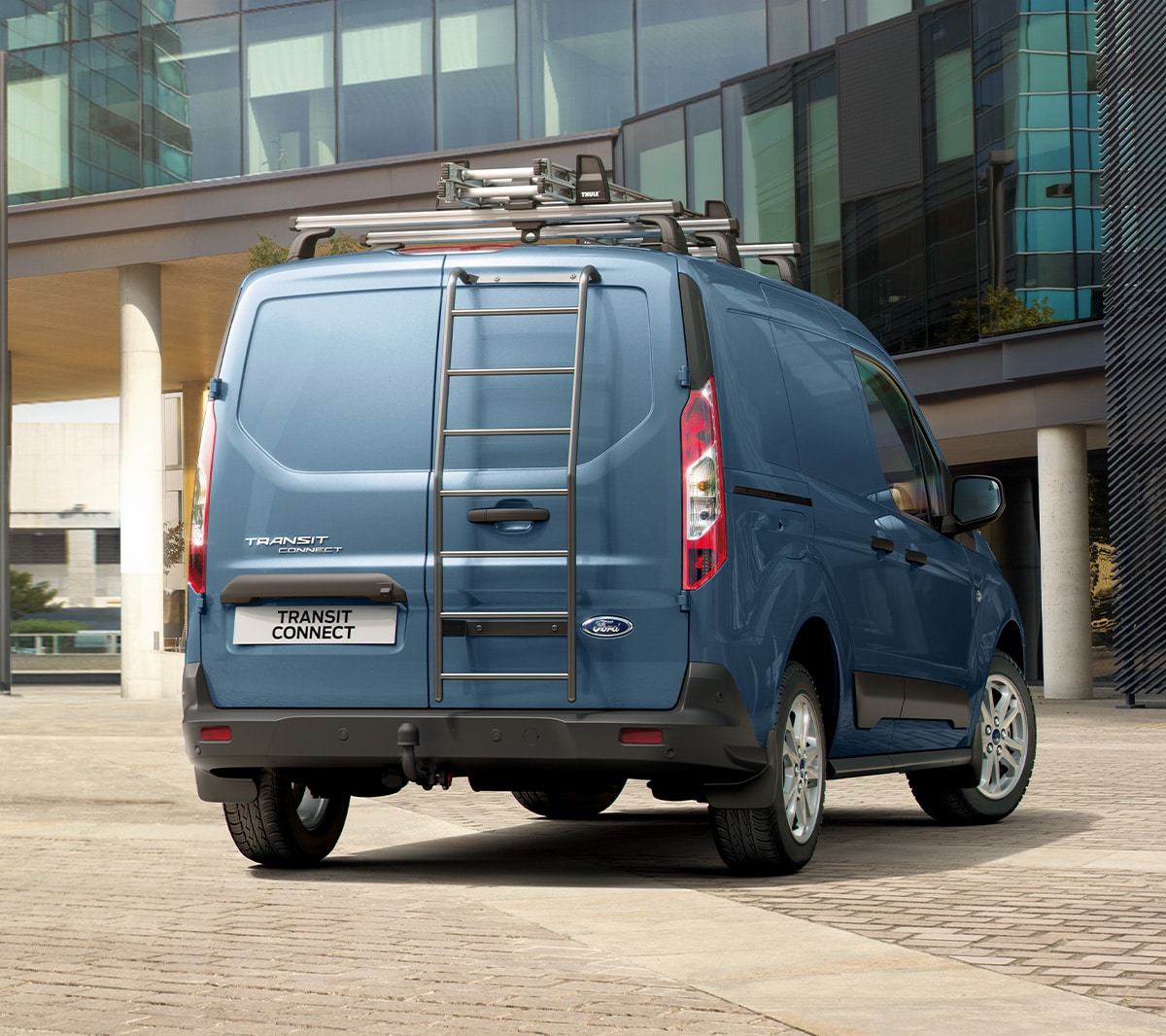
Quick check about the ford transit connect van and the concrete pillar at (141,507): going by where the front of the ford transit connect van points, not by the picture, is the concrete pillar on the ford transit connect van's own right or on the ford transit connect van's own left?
on the ford transit connect van's own left

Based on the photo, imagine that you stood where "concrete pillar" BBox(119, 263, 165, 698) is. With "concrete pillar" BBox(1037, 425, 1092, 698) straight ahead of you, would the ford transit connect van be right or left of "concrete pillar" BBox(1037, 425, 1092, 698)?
right

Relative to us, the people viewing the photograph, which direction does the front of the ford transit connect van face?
facing away from the viewer and to the right of the viewer

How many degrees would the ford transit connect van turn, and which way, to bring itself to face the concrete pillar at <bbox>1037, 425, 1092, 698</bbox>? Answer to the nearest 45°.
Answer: approximately 45° to its left

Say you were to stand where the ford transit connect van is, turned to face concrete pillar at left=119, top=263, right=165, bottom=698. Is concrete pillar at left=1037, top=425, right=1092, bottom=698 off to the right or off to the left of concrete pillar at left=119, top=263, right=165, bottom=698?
right

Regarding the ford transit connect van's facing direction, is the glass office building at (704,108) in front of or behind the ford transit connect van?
in front
